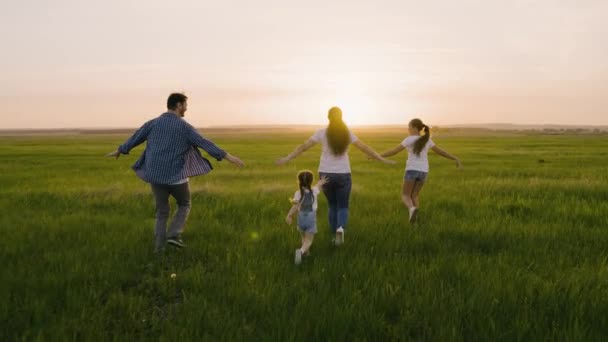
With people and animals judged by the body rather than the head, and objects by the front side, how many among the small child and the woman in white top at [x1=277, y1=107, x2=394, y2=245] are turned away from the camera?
2

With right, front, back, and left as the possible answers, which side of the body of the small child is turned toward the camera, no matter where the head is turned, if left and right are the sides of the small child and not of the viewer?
back

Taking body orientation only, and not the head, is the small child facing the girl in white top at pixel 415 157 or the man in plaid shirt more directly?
the girl in white top

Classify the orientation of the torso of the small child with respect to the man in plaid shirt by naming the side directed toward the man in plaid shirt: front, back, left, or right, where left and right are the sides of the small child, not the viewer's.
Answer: left

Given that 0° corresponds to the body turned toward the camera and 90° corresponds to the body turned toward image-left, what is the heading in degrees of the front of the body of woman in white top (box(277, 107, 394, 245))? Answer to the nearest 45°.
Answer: approximately 180°

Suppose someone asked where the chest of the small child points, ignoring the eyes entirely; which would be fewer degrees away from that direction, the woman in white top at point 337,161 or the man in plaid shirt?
the woman in white top

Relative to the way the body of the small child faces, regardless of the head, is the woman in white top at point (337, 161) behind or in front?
in front

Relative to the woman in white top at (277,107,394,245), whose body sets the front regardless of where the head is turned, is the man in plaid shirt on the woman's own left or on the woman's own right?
on the woman's own left

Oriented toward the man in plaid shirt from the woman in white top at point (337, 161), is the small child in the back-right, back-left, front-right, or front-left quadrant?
front-left

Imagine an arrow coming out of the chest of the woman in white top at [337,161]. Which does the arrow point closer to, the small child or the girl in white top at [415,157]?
the girl in white top

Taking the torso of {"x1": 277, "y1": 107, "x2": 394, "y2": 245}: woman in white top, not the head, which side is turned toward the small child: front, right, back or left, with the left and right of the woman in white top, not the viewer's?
back

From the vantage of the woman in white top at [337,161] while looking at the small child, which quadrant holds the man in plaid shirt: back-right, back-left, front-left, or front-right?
front-right

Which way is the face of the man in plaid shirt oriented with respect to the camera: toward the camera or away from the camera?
away from the camera

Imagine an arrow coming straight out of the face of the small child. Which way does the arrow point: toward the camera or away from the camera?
away from the camera

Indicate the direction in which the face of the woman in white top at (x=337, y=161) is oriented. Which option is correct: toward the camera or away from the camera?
away from the camera

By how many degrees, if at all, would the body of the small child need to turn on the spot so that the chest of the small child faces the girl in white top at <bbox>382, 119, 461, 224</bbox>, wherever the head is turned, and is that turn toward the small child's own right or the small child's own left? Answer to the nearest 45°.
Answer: approximately 45° to the small child's own right

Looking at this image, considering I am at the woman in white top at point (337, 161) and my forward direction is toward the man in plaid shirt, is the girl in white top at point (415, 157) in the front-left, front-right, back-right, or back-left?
back-right

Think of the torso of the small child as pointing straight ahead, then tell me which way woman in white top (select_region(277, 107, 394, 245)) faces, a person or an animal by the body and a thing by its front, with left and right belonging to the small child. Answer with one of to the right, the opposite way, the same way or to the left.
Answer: the same way
